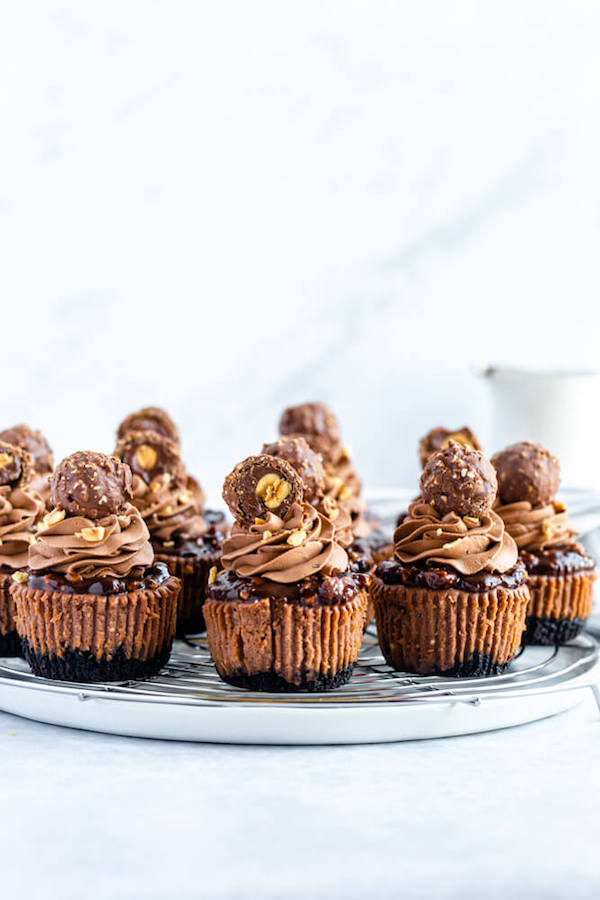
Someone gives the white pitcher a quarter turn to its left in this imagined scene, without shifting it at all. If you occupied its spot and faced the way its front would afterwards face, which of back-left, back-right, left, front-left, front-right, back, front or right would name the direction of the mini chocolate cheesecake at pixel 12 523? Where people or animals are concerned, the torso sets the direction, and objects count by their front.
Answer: front-right

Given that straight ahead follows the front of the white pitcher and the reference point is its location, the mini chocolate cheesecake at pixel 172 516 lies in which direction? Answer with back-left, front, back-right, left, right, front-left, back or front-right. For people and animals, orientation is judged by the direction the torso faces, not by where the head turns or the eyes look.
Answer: front-left

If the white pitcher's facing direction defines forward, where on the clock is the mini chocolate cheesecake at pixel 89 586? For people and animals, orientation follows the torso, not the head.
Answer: The mini chocolate cheesecake is roughly at 10 o'clock from the white pitcher.

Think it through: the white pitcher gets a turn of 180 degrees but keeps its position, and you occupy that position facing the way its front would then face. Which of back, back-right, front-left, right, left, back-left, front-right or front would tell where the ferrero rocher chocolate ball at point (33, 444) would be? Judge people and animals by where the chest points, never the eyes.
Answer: back-right

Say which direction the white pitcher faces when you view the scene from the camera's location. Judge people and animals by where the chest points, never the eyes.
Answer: facing to the left of the viewer

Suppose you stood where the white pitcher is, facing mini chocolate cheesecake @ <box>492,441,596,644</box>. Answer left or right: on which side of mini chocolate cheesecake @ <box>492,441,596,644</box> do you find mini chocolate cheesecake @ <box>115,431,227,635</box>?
right

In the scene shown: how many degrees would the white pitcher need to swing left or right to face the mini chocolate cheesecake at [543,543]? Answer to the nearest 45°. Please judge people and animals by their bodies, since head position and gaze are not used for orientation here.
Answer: approximately 90° to its left

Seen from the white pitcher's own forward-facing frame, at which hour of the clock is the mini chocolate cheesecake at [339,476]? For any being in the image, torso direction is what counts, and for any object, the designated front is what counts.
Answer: The mini chocolate cheesecake is roughly at 10 o'clock from the white pitcher.

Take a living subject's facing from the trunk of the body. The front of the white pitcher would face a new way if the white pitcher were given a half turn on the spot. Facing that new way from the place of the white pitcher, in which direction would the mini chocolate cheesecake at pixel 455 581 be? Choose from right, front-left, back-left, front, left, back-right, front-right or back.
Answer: right

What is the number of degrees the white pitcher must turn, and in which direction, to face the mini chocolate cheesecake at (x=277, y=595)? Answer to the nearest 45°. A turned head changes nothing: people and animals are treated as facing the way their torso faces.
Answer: approximately 90° to its left
